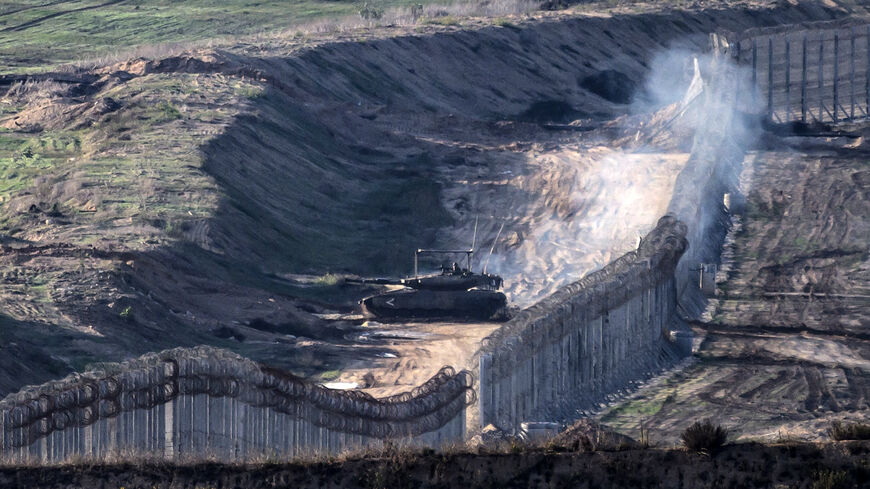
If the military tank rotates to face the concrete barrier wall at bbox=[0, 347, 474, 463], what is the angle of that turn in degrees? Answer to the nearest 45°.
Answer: approximately 90° to its left

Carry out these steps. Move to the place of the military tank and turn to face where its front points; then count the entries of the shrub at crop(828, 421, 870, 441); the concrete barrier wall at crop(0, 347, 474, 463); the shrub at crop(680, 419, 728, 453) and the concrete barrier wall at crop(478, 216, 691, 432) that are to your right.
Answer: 0

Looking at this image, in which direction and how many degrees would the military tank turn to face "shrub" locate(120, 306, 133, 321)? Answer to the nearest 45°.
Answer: approximately 45° to its left

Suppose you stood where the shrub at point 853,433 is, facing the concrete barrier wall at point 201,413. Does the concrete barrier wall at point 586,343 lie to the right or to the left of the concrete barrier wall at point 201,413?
right

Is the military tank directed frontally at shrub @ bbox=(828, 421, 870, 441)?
no

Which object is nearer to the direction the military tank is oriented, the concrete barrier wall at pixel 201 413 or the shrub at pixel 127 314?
the shrub

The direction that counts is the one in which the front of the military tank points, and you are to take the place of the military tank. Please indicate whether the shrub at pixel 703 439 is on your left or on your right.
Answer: on your left

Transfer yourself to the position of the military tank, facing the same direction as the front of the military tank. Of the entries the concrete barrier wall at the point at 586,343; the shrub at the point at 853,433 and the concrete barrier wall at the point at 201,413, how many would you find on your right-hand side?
0

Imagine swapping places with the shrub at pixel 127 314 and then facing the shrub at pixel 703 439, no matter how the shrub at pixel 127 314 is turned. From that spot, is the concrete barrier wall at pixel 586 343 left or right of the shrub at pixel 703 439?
left

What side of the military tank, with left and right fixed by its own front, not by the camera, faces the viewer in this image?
left

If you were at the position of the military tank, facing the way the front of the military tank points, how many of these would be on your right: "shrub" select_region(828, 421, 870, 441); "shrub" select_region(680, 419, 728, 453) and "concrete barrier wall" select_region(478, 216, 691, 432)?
0

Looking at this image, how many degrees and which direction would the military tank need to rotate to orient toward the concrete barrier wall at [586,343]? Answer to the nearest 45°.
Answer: approximately 90° to its left
